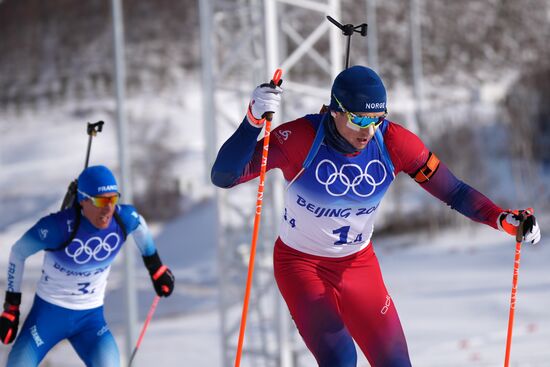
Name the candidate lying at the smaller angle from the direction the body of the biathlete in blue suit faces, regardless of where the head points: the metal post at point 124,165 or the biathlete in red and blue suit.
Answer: the biathlete in red and blue suit

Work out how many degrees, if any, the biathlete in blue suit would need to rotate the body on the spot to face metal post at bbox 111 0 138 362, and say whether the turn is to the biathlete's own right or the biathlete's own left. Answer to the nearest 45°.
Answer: approximately 135° to the biathlete's own left

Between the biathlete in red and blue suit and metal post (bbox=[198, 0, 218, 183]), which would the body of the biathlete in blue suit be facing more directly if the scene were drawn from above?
the biathlete in red and blue suit

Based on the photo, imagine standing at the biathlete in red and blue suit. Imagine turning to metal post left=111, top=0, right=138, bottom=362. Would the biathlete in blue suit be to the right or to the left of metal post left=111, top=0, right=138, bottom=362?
left

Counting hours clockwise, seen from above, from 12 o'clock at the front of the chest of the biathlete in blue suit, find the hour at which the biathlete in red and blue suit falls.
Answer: The biathlete in red and blue suit is roughly at 12 o'clock from the biathlete in blue suit.

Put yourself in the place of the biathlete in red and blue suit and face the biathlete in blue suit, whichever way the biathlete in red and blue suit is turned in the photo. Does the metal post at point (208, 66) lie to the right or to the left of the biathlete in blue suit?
right

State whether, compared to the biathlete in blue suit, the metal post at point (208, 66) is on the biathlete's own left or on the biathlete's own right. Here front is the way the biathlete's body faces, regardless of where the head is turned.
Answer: on the biathlete's own left

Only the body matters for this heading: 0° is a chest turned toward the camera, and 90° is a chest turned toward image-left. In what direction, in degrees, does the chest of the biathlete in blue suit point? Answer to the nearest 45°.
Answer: approximately 315°
